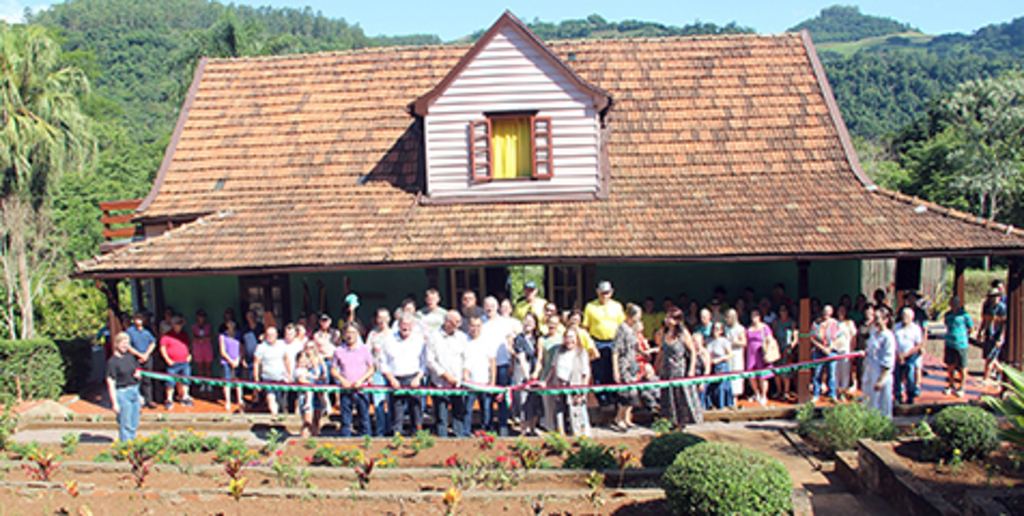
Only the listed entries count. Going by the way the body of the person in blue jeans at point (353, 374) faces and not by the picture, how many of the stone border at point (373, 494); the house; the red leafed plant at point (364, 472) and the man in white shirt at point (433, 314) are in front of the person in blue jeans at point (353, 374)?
2

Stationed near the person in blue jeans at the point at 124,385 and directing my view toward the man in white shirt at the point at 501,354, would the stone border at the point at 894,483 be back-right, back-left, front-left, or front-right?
front-right

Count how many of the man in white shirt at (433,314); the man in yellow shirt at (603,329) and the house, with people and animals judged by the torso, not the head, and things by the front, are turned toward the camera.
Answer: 3

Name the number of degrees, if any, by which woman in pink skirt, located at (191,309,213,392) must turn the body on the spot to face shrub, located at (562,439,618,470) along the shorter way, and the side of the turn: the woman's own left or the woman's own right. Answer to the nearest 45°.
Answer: approximately 45° to the woman's own left

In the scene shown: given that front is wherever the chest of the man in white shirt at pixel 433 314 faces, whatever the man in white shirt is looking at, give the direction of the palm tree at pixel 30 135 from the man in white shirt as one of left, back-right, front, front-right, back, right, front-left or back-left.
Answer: back-right

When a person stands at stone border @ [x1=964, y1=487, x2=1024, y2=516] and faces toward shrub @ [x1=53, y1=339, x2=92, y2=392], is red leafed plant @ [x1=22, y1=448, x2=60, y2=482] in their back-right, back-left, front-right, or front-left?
front-left

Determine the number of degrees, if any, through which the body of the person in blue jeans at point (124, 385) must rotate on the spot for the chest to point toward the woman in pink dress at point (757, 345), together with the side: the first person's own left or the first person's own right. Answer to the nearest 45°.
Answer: approximately 45° to the first person's own left

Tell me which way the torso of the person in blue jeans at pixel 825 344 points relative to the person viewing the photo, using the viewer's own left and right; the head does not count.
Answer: facing the viewer

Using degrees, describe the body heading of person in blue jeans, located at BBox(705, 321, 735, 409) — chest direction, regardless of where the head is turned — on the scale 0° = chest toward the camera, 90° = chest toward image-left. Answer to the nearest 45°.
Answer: approximately 0°

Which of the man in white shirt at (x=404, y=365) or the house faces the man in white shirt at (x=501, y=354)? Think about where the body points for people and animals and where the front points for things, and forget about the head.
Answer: the house

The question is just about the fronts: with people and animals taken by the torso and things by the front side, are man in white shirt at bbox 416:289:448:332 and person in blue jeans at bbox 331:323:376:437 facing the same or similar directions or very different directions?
same or similar directions

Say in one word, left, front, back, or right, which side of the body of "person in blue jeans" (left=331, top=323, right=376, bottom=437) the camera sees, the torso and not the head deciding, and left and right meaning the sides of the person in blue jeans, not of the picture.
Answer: front

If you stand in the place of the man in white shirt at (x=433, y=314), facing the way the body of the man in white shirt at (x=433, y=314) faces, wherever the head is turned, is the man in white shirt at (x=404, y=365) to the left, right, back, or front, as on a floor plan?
front

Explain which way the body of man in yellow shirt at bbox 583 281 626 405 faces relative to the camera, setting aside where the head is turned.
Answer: toward the camera

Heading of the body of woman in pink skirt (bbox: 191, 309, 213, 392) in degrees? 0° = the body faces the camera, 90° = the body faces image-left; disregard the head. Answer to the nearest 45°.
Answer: approximately 0°

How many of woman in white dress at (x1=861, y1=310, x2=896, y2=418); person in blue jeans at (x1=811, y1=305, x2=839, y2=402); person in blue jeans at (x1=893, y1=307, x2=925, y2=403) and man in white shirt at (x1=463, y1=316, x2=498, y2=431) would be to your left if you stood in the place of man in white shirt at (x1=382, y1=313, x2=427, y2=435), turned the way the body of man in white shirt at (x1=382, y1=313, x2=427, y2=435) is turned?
4
